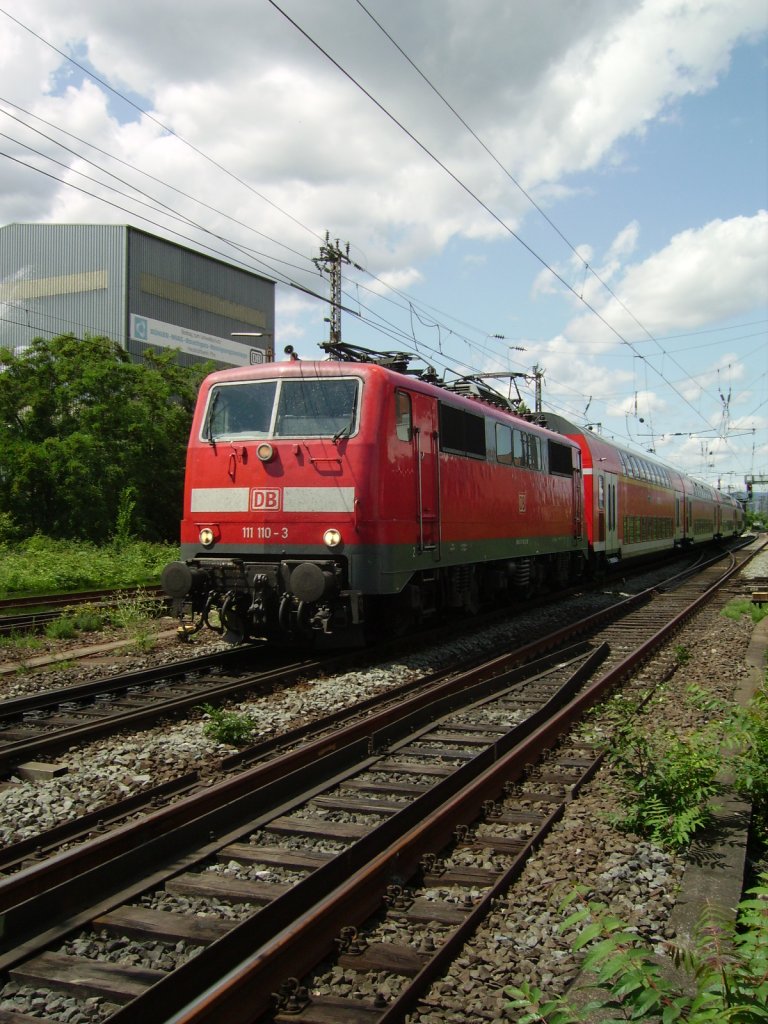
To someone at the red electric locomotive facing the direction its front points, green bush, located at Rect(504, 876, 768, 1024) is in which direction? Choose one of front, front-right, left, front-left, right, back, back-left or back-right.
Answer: front-left

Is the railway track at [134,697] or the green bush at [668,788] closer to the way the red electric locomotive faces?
the railway track

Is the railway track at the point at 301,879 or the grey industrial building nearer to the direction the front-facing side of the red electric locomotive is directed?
the railway track

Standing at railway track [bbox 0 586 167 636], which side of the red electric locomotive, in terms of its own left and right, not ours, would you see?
right

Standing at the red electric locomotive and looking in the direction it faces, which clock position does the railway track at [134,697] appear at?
The railway track is roughly at 12 o'clock from the red electric locomotive.

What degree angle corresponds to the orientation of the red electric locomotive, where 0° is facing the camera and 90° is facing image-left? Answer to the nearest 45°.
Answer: approximately 45°

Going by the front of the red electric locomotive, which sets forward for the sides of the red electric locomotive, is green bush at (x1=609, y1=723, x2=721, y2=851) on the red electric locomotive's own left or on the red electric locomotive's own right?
on the red electric locomotive's own left

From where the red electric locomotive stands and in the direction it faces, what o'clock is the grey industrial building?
The grey industrial building is roughly at 4 o'clock from the red electric locomotive.

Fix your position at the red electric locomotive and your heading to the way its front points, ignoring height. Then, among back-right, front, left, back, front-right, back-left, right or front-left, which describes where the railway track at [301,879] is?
front-left
